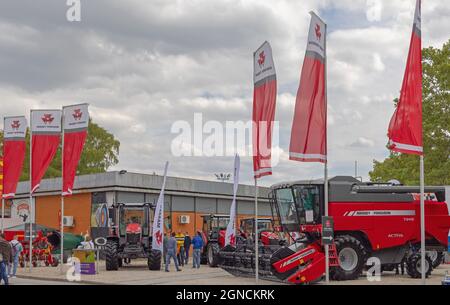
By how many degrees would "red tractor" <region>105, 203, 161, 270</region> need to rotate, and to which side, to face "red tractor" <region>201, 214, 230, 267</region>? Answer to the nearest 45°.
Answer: approximately 135° to its left

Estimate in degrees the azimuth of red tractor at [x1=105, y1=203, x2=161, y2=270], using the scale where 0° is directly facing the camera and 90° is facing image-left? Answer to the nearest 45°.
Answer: approximately 0°

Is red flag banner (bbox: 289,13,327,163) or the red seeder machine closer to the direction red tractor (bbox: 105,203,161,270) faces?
the red flag banner

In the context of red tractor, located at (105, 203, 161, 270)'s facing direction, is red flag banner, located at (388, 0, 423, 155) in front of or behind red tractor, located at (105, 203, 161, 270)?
in front

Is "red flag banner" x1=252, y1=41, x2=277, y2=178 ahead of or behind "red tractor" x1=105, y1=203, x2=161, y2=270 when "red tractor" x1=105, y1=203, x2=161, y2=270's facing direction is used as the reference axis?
ahead

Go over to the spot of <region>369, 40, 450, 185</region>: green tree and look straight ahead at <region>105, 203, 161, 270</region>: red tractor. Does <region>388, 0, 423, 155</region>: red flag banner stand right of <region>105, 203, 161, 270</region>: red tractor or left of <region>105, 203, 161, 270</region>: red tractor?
left

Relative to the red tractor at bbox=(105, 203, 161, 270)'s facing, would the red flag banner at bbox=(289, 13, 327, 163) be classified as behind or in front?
in front

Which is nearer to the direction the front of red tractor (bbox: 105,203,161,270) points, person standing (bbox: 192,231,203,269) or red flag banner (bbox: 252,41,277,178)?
the red flag banner
